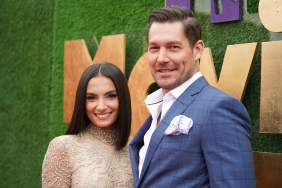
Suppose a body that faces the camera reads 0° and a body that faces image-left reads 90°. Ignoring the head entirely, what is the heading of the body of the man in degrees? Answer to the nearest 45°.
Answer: approximately 45°

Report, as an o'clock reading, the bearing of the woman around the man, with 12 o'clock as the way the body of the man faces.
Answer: The woman is roughly at 3 o'clock from the man.
